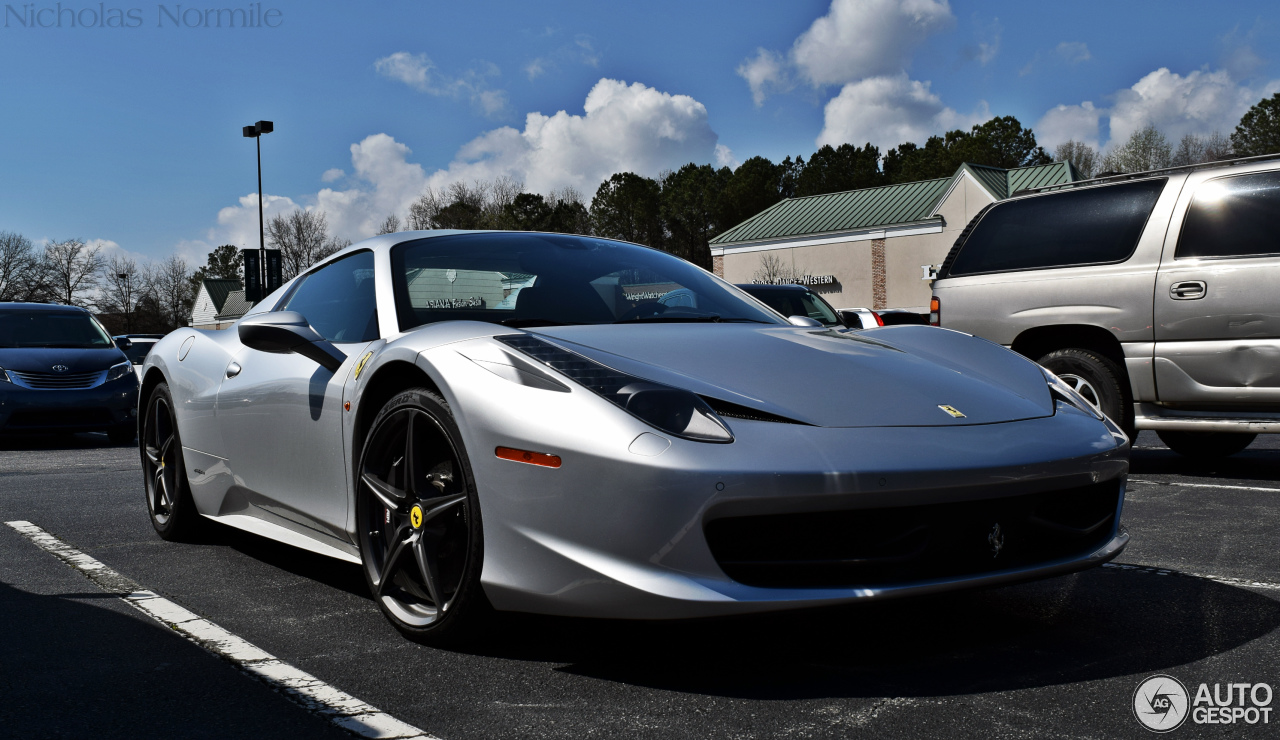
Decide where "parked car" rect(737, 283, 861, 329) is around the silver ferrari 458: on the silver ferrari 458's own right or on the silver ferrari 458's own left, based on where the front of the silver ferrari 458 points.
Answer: on the silver ferrari 458's own left

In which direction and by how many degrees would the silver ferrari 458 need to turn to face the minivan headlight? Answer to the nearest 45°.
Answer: approximately 180°

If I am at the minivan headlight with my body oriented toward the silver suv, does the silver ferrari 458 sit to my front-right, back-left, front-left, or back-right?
front-right

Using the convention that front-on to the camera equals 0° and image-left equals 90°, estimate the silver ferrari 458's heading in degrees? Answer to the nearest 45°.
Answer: approximately 315°

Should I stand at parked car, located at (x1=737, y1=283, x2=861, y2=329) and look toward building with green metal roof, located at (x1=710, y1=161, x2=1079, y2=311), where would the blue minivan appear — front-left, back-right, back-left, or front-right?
back-left

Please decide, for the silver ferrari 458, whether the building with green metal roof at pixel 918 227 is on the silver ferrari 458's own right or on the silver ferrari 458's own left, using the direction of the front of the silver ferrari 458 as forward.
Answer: on the silver ferrari 458's own left

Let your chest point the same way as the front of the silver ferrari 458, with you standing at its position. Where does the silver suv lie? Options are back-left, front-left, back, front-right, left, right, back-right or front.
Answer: left

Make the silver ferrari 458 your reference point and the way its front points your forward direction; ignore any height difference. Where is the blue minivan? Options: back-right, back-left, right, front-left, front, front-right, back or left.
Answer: back

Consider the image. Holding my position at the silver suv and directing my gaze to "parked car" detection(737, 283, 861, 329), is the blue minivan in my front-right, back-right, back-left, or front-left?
front-left
